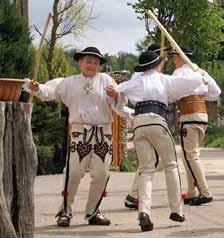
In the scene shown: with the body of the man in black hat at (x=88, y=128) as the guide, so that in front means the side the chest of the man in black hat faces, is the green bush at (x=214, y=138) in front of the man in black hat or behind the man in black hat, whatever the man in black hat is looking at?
behind

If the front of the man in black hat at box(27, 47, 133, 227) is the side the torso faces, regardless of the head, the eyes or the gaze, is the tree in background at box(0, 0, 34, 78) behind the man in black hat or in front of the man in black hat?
behind

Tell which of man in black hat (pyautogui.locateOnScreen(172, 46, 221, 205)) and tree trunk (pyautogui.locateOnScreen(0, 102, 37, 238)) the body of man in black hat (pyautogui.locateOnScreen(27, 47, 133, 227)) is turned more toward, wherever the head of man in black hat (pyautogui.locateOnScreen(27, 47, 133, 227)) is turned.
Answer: the tree trunk

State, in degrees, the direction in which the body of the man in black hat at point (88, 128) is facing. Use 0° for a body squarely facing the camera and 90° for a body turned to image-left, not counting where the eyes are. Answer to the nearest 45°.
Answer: approximately 0°

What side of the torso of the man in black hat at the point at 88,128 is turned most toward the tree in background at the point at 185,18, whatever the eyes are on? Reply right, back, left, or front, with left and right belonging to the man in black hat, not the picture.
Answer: back
